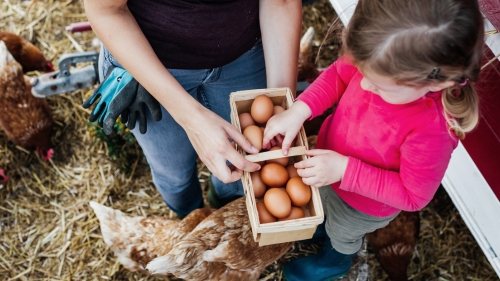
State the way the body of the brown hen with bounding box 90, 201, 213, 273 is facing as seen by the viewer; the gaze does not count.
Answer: to the viewer's right

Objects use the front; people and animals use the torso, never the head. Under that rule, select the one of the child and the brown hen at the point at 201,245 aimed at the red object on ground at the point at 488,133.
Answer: the brown hen

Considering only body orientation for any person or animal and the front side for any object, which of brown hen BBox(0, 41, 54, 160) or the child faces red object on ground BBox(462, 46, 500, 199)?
the brown hen

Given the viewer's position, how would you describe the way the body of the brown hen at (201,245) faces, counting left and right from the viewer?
facing to the right of the viewer

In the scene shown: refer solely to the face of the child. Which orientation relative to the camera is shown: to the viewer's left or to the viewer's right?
to the viewer's left

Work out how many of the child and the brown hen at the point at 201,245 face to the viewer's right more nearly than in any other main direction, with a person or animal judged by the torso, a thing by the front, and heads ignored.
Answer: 1
